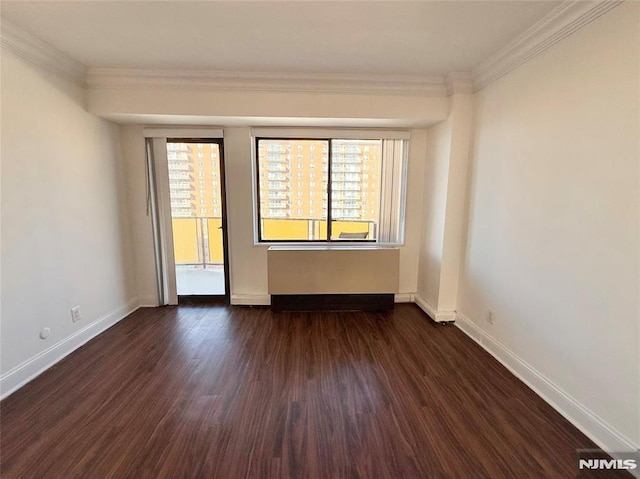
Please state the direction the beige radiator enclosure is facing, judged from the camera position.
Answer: facing the viewer
